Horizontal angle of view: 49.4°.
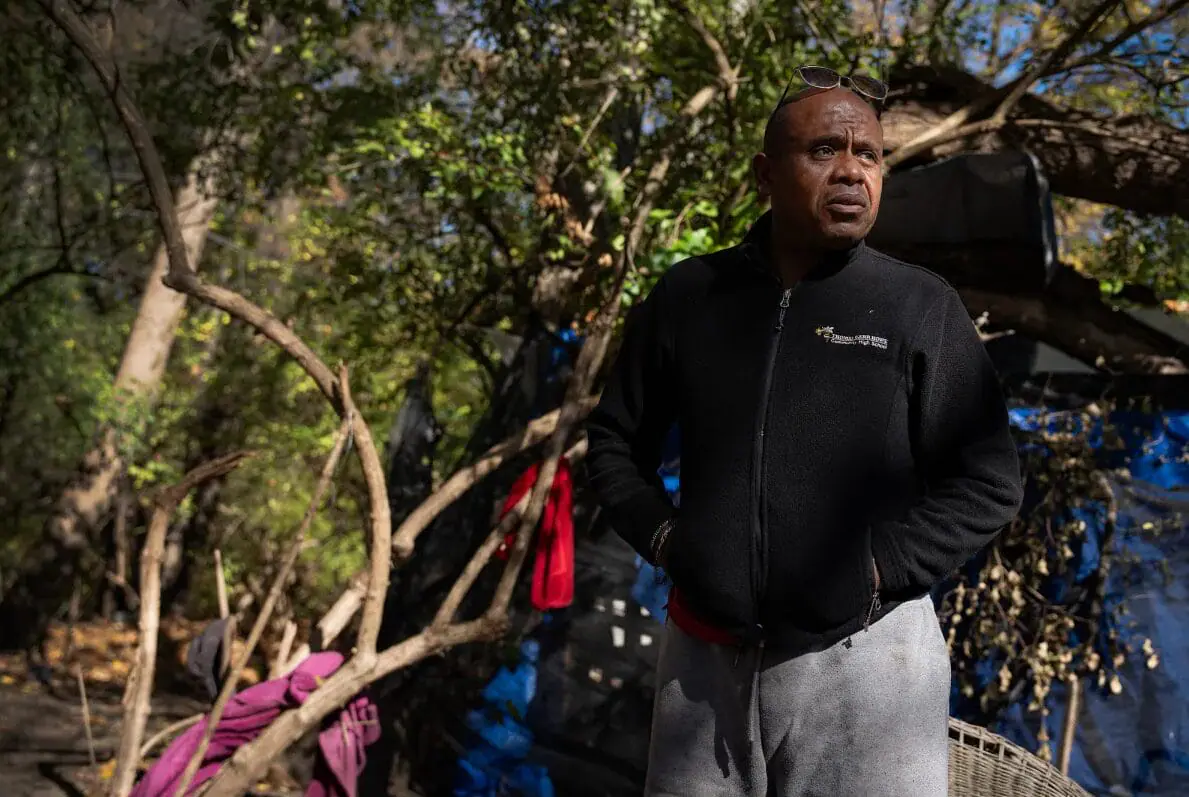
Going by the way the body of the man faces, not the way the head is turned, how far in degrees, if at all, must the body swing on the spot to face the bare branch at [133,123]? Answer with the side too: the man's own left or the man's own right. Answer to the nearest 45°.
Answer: approximately 135° to the man's own right

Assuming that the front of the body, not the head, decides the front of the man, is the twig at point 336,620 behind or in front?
behind

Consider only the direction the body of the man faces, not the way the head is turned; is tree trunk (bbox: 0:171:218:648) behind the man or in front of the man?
behind

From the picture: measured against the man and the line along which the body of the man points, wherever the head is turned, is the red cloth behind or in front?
behind

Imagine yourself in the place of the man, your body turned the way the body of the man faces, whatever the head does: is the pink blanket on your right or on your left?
on your right

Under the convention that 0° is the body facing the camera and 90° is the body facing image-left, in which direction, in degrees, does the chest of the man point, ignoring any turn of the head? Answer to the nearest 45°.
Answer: approximately 0°

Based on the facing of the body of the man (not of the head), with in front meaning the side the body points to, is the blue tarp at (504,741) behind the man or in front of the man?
behind

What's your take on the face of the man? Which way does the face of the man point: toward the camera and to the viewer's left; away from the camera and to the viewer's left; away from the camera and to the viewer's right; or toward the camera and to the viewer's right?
toward the camera and to the viewer's right

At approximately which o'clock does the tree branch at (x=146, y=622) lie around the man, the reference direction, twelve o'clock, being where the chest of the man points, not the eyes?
The tree branch is roughly at 4 o'clock from the man.
